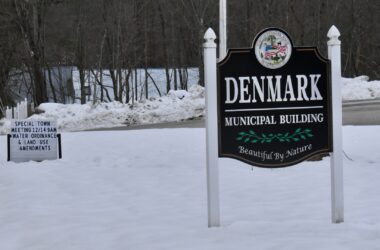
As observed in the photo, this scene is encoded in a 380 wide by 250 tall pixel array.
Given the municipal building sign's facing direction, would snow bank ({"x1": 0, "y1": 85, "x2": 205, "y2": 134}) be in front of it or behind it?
behind

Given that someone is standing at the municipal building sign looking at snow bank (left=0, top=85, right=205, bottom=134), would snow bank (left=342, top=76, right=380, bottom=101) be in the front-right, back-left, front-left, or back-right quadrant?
front-right

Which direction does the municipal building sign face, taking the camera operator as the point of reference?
facing the viewer

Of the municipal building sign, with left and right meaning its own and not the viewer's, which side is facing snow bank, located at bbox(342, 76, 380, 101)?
back
